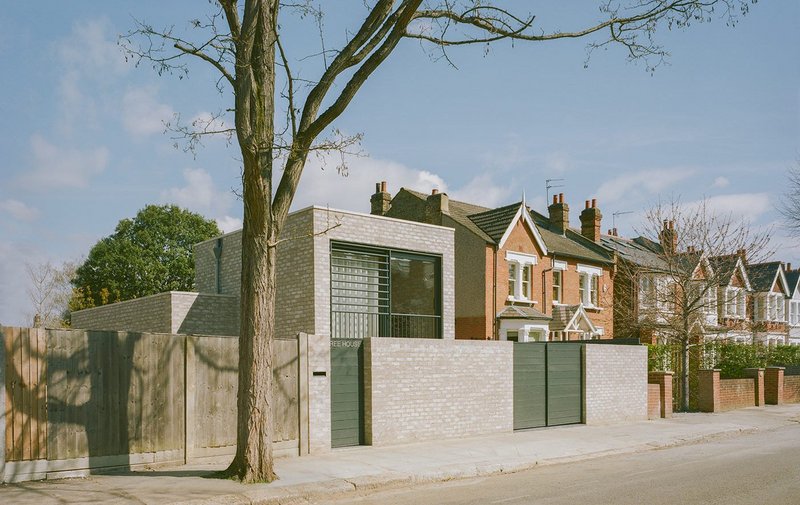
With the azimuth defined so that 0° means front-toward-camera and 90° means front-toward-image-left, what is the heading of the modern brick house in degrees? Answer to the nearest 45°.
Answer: approximately 315°

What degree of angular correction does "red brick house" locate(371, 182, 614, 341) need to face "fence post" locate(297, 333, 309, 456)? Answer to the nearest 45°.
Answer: approximately 45° to its right

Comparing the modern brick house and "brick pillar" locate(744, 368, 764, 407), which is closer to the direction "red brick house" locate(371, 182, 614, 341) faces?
the brick pillar

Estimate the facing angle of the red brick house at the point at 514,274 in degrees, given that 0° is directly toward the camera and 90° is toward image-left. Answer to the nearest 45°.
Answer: approximately 315°

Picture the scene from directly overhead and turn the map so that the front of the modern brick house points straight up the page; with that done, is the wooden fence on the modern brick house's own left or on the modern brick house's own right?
on the modern brick house's own right
